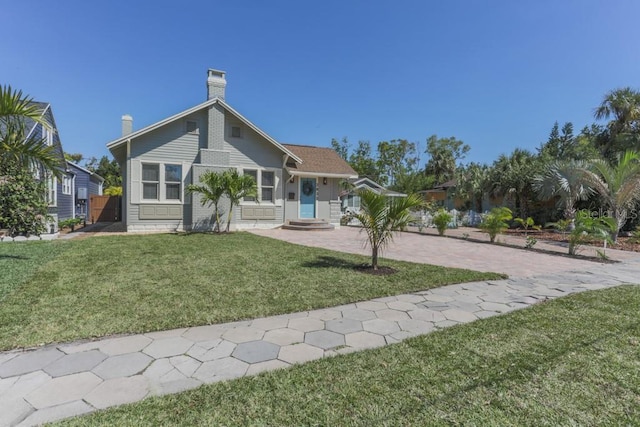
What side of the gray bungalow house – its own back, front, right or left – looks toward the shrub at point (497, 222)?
left

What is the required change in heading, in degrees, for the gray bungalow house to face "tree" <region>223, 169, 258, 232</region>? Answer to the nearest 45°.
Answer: approximately 45° to its left

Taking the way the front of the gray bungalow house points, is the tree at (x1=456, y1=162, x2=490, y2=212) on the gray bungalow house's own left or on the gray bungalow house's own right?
on the gray bungalow house's own left

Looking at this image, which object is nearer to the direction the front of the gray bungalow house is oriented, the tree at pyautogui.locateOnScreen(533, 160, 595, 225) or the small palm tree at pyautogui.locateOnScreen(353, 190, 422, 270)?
the small palm tree

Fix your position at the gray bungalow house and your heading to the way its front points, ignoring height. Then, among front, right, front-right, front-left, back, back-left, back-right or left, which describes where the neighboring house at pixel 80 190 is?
back-right

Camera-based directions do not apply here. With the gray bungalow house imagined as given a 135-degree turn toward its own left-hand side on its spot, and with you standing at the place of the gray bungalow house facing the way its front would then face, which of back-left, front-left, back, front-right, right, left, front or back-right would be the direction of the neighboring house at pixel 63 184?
left

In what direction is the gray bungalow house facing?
toward the camera

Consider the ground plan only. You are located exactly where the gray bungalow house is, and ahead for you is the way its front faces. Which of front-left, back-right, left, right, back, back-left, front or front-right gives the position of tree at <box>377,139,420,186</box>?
back-left

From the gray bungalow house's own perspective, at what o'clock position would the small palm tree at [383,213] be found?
The small palm tree is roughly at 11 o'clock from the gray bungalow house.

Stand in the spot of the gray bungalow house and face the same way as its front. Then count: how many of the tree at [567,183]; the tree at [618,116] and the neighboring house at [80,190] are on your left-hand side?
2

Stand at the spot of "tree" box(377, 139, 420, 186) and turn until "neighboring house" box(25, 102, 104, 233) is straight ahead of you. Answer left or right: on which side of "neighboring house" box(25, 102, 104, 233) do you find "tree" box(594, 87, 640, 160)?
left

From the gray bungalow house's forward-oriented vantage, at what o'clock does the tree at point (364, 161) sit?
The tree is roughly at 7 o'clock from the gray bungalow house.

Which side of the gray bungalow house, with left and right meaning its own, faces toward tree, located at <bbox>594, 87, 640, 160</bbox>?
left
